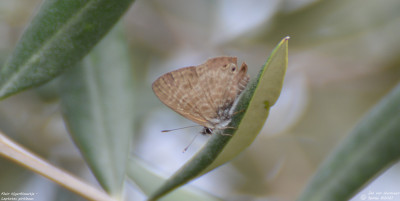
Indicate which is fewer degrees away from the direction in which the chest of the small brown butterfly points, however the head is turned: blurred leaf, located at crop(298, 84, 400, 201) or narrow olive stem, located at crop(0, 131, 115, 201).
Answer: the narrow olive stem

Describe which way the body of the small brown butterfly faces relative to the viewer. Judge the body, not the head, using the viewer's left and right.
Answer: facing to the left of the viewer

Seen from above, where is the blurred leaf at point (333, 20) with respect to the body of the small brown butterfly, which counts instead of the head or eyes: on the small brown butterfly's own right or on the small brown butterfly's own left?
on the small brown butterfly's own right

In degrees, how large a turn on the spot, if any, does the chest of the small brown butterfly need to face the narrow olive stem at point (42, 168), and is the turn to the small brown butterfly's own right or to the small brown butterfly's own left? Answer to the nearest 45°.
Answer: approximately 45° to the small brown butterfly's own left

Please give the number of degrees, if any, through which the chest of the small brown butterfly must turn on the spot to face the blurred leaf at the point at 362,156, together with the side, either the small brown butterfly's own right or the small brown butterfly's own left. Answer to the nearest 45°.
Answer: approximately 135° to the small brown butterfly's own left
